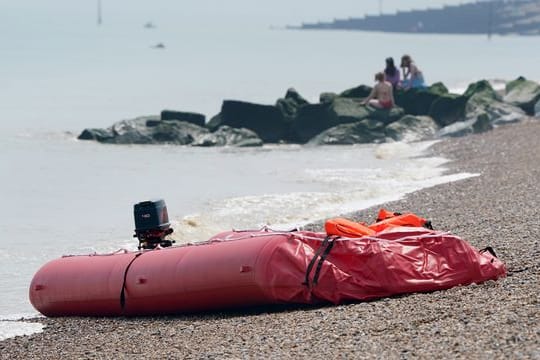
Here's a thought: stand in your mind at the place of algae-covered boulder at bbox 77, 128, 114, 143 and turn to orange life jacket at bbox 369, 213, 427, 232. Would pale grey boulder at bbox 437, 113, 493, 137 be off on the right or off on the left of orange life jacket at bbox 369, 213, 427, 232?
left

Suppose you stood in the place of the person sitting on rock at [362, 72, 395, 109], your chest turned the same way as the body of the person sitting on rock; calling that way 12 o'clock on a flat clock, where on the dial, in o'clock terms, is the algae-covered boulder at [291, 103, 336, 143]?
The algae-covered boulder is roughly at 9 o'clock from the person sitting on rock.

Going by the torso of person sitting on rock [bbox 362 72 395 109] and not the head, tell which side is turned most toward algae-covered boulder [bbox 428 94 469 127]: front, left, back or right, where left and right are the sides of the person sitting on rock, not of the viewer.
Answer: right

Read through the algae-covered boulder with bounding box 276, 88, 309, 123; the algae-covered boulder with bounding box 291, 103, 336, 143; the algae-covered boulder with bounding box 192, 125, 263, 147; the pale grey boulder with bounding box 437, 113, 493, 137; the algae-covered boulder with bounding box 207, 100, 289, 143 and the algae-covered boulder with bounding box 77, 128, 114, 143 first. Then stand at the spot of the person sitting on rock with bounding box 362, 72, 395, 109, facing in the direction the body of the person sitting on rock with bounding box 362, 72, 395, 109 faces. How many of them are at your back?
1

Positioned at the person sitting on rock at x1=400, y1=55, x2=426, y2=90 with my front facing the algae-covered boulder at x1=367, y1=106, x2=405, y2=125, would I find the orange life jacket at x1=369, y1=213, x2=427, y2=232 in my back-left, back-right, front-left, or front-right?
front-left

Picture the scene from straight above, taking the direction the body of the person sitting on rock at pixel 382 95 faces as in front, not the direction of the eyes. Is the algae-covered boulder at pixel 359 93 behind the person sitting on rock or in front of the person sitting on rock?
in front

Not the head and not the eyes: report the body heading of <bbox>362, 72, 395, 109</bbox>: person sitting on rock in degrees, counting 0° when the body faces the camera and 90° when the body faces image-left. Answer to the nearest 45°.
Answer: approximately 135°

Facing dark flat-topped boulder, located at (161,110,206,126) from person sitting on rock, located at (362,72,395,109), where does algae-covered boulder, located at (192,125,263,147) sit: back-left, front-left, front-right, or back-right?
front-left

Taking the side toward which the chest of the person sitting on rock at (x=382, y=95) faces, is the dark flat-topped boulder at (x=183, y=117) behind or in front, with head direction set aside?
in front

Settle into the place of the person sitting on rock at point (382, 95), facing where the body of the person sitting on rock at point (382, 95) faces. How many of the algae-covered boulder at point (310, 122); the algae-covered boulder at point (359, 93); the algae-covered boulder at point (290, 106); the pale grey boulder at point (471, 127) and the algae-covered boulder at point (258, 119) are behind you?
1

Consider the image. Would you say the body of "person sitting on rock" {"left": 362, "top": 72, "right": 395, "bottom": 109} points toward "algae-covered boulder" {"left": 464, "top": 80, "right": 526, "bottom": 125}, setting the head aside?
no

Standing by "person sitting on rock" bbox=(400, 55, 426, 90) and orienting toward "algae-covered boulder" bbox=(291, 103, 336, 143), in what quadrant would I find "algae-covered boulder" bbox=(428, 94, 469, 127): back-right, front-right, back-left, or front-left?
back-left

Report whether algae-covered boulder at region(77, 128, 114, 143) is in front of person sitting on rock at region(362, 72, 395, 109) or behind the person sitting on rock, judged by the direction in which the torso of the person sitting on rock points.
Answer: in front
